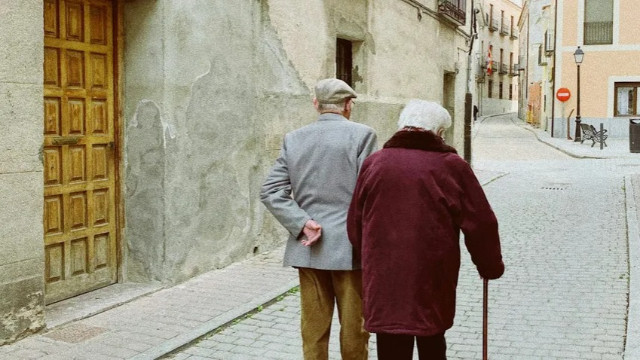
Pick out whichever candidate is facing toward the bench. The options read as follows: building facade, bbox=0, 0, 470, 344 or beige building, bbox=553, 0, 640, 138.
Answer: the beige building

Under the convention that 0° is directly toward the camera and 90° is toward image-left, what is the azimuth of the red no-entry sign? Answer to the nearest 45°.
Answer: approximately 0°

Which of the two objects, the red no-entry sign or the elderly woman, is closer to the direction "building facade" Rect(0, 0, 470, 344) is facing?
the elderly woman

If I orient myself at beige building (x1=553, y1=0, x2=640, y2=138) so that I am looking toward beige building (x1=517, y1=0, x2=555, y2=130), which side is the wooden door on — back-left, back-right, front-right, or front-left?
back-left

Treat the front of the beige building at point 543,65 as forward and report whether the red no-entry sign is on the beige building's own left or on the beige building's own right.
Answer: on the beige building's own left

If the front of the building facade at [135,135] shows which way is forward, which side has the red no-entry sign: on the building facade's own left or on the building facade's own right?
on the building facade's own left
